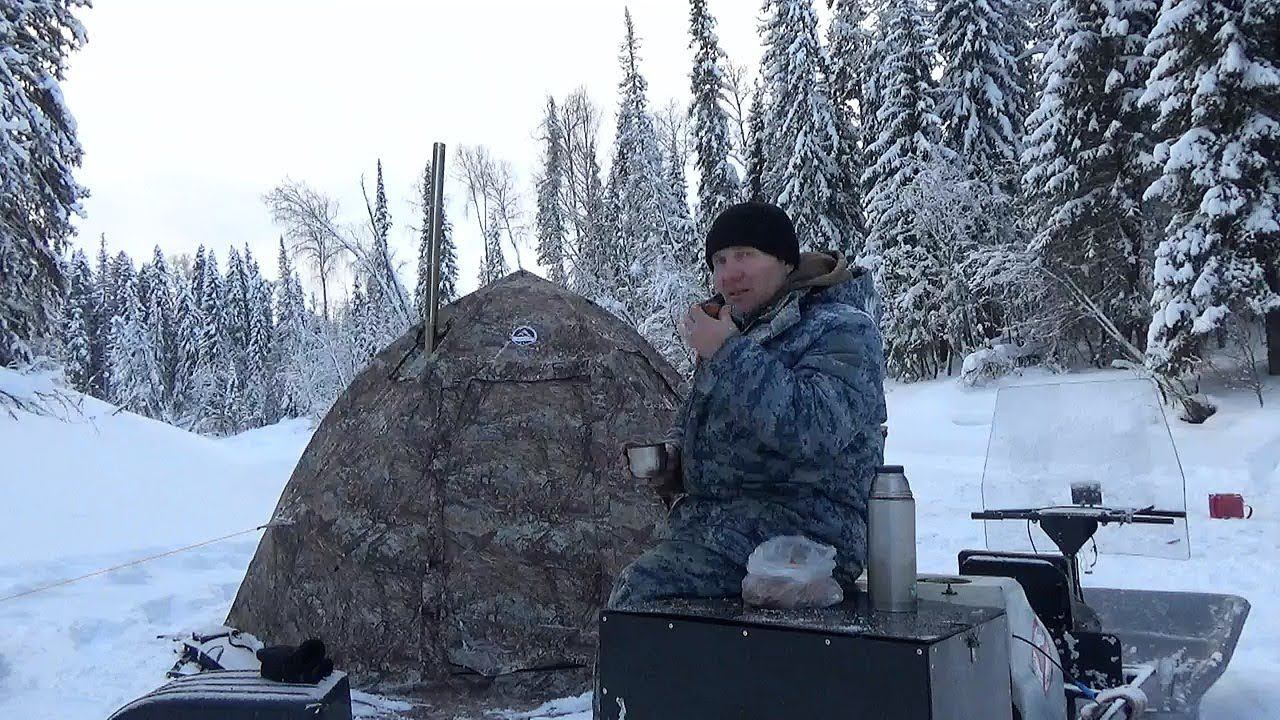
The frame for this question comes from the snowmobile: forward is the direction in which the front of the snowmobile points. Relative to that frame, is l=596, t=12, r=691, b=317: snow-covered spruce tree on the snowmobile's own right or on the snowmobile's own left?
on the snowmobile's own left

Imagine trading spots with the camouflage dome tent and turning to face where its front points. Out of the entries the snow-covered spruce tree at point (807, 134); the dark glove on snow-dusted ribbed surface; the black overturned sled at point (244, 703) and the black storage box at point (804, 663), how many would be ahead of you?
3

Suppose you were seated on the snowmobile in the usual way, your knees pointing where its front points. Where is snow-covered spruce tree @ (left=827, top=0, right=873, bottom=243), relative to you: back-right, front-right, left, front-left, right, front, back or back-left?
front-left

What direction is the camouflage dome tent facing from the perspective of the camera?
toward the camera

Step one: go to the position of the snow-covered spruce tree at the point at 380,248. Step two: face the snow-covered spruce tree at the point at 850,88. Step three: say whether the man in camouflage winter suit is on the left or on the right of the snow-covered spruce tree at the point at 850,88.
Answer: right

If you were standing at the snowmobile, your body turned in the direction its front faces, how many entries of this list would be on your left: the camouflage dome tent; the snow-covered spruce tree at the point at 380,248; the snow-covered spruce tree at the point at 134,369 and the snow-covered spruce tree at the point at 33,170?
4

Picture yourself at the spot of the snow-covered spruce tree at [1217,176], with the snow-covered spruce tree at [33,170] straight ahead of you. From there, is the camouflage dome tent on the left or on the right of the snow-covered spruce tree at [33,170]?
left

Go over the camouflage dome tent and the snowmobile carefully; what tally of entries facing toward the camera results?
1

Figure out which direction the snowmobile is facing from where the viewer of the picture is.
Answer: facing away from the viewer and to the right of the viewer

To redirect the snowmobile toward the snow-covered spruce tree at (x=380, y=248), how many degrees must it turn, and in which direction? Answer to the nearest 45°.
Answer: approximately 90° to its left

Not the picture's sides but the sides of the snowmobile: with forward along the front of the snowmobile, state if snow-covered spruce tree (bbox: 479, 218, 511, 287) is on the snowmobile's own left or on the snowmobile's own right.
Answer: on the snowmobile's own left

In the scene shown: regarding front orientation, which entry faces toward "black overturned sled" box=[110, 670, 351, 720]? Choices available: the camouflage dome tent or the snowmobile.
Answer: the camouflage dome tent

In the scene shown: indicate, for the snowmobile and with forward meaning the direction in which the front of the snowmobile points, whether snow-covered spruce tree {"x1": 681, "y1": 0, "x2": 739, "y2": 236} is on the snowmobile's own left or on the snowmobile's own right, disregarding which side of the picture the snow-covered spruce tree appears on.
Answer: on the snowmobile's own left

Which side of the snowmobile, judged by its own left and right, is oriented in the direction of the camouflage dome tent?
left

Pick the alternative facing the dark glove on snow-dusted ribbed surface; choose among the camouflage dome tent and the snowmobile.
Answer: the camouflage dome tent

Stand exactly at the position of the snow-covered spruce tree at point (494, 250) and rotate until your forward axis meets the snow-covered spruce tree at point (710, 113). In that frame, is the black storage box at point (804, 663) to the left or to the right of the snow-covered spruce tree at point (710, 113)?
right

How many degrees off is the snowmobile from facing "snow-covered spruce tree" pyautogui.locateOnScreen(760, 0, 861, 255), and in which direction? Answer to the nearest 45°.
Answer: approximately 45° to its left
